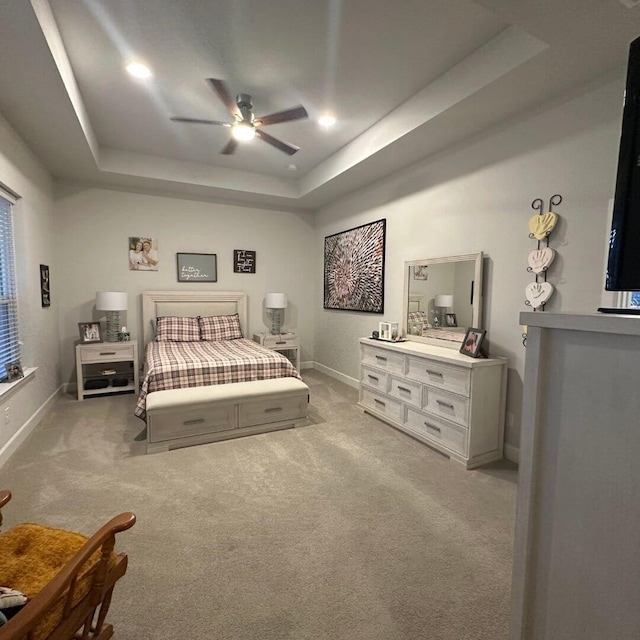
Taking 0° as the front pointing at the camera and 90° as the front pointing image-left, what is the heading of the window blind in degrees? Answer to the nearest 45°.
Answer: approximately 315°

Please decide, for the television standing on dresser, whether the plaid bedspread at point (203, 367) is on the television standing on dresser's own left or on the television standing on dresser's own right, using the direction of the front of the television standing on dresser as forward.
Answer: on the television standing on dresser's own right

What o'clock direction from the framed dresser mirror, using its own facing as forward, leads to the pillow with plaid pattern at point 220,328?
The pillow with plaid pattern is roughly at 2 o'clock from the framed dresser mirror.

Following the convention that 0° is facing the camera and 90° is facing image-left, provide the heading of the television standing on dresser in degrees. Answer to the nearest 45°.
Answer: approximately 45°

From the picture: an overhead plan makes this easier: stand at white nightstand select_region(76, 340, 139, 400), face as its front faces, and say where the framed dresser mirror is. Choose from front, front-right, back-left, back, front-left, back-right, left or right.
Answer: front-left

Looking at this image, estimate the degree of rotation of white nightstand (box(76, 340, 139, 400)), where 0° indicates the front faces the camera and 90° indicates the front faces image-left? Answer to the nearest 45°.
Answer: approximately 0°

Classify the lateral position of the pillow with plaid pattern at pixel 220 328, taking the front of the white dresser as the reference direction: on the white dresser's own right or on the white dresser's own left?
on the white dresser's own right

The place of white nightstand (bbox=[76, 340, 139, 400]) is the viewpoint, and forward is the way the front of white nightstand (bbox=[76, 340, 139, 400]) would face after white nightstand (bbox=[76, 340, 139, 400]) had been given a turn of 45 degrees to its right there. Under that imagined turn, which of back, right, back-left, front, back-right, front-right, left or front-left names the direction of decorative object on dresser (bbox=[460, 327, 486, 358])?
left
